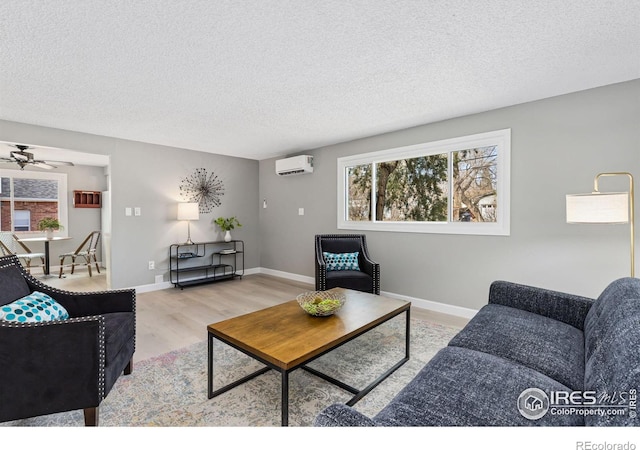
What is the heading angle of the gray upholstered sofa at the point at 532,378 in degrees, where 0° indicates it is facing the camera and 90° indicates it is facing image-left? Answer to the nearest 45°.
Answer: approximately 135°

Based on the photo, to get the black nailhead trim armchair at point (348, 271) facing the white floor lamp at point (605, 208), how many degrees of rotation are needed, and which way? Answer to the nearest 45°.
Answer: approximately 45° to its left

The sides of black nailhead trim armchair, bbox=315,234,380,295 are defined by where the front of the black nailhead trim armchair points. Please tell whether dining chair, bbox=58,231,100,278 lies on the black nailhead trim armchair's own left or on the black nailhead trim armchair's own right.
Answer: on the black nailhead trim armchair's own right

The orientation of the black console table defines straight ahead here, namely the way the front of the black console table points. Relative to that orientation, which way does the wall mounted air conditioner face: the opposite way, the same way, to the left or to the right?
to the right

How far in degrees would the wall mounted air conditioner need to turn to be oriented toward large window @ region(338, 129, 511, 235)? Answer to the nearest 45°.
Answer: approximately 90° to its left

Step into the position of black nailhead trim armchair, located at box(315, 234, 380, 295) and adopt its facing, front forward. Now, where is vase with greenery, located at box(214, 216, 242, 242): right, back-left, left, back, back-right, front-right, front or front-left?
back-right

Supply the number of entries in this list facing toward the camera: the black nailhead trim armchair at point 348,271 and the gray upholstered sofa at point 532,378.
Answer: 1
